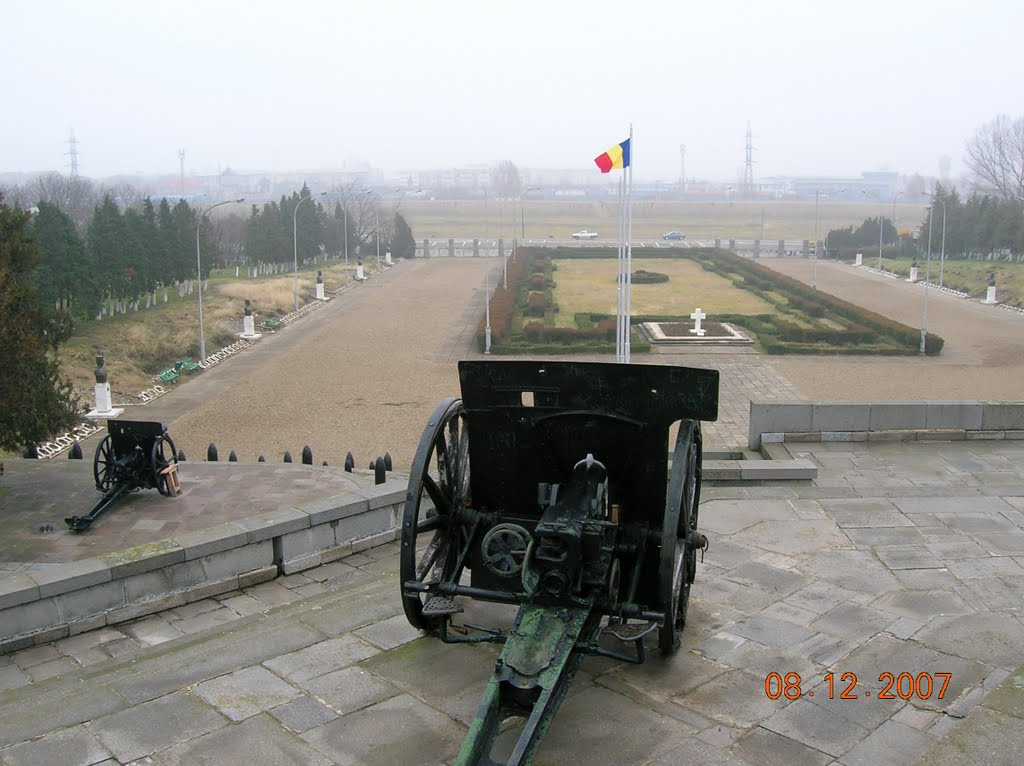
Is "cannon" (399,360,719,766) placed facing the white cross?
yes

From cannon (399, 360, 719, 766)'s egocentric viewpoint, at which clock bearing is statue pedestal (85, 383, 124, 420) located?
The statue pedestal is roughly at 11 o'clock from the cannon.

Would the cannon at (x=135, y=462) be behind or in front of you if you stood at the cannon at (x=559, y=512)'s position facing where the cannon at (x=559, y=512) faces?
in front

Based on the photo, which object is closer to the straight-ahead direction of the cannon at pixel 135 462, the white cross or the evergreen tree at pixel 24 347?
the white cross

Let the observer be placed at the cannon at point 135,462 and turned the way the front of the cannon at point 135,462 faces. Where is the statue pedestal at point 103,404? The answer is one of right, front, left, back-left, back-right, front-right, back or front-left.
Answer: front-left

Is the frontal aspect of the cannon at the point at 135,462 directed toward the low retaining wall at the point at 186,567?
no

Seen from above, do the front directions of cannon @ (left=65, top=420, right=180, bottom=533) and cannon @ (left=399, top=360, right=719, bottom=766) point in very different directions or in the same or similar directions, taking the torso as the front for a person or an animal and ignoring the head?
same or similar directions

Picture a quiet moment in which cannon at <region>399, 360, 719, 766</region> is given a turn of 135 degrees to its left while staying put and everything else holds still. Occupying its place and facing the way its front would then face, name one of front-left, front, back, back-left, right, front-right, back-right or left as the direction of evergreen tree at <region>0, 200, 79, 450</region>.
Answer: right

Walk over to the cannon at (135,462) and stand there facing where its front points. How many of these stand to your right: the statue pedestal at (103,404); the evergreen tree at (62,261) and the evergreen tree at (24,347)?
0

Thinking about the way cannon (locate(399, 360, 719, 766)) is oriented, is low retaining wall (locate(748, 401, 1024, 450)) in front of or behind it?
in front

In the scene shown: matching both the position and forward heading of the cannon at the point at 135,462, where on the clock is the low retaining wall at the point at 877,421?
The low retaining wall is roughly at 2 o'clock from the cannon.

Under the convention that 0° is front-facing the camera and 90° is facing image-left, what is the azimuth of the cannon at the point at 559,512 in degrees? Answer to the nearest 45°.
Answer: approximately 180°

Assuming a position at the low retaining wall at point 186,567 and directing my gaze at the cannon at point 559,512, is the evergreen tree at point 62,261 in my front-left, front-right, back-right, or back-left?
back-left

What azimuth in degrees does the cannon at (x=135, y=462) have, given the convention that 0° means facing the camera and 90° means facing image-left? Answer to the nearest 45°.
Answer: approximately 225°

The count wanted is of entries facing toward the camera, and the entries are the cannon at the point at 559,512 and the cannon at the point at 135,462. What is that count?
0

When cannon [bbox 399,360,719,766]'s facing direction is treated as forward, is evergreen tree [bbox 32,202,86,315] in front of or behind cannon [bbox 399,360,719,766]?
in front

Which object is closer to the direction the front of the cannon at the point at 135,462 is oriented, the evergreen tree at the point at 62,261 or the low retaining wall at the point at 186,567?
the evergreen tree

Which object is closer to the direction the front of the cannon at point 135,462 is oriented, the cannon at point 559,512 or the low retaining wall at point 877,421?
the low retaining wall

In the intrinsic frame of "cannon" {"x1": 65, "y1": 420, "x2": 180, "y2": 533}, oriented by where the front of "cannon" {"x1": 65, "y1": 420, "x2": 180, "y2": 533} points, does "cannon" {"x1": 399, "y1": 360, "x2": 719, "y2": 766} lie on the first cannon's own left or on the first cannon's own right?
on the first cannon's own right

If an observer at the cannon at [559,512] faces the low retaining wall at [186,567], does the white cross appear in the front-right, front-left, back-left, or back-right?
front-right
